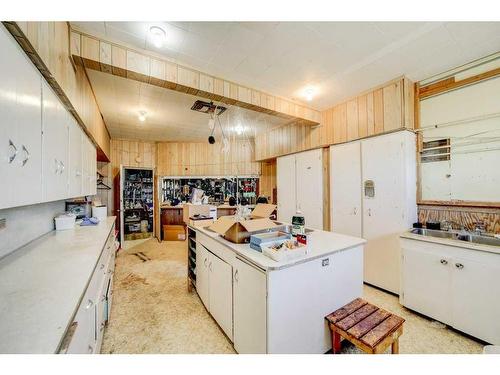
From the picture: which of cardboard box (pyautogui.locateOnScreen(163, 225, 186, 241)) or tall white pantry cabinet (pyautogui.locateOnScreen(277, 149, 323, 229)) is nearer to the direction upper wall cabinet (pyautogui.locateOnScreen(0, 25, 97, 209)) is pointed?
the tall white pantry cabinet

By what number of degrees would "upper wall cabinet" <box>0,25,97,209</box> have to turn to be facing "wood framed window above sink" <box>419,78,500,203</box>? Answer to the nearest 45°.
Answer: approximately 45° to its right

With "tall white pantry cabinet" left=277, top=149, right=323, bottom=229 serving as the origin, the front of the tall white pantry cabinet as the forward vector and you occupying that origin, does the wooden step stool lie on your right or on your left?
on your left

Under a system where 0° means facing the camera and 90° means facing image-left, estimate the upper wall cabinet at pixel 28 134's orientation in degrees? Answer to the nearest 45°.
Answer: approximately 270°

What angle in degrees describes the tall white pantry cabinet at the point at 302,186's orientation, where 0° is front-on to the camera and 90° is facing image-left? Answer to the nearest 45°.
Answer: approximately 45°

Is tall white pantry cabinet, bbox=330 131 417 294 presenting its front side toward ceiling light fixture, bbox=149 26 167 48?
yes

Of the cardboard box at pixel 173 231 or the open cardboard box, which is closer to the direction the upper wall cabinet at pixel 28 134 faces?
the open cardboard box

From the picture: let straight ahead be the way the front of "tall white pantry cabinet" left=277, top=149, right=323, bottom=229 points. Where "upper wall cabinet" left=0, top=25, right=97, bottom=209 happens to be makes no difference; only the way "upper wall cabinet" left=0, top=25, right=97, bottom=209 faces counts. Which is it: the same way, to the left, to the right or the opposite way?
the opposite way

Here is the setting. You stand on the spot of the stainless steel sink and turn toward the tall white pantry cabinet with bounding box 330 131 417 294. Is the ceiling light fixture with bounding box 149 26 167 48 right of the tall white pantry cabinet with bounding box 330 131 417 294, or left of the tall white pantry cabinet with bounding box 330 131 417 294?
left
